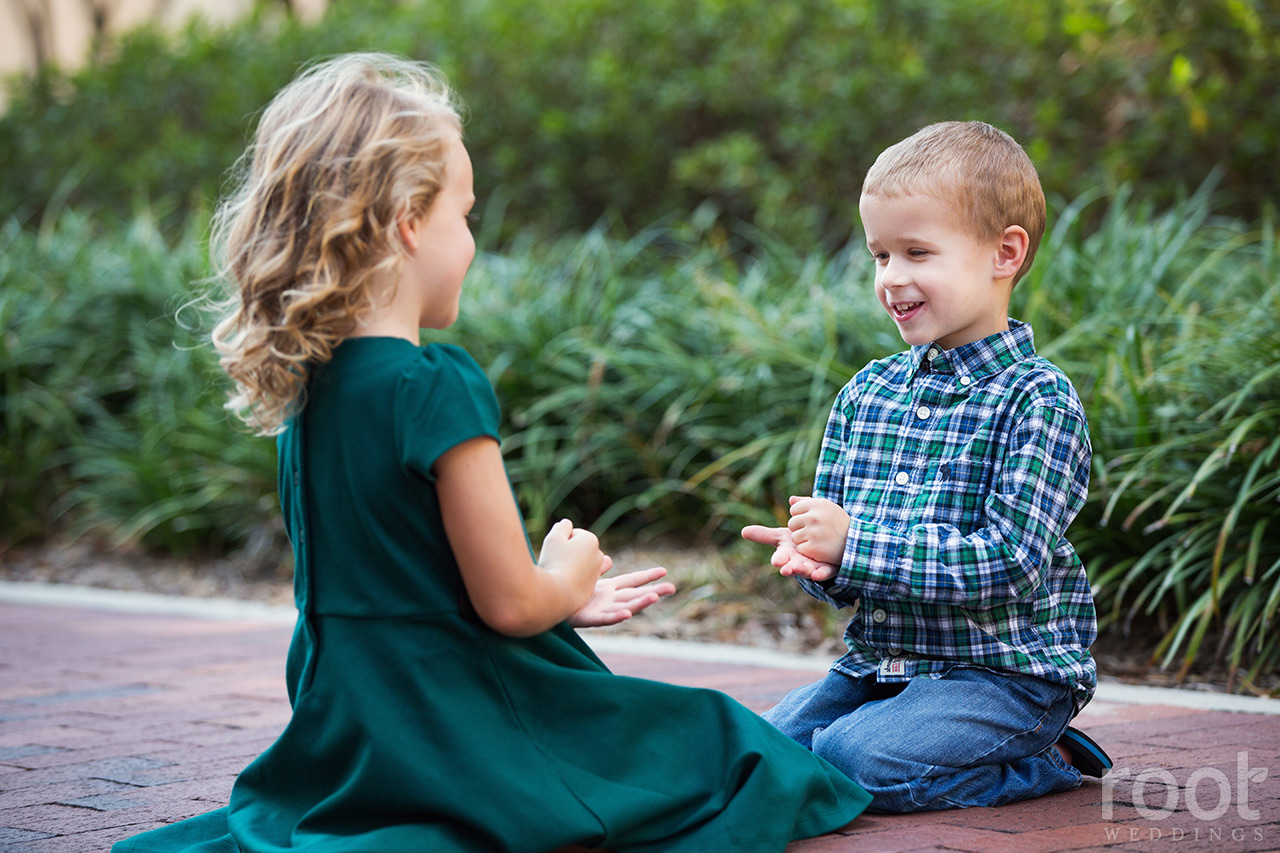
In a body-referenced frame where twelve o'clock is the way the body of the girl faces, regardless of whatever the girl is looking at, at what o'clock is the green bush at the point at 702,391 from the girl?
The green bush is roughly at 11 o'clock from the girl.

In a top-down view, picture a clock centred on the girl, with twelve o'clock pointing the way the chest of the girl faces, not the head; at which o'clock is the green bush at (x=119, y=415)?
The green bush is roughly at 10 o'clock from the girl.

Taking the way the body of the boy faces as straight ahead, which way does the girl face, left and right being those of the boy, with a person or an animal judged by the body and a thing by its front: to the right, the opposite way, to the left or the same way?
the opposite way

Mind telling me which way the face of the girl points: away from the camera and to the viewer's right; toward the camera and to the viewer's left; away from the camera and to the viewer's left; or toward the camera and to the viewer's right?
away from the camera and to the viewer's right

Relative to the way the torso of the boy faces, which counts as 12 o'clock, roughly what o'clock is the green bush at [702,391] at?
The green bush is roughly at 4 o'clock from the boy.

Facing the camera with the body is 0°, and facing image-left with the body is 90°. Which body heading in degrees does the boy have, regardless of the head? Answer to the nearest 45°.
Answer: approximately 45°

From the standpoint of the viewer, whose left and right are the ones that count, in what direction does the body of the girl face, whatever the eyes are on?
facing away from the viewer and to the right of the viewer
